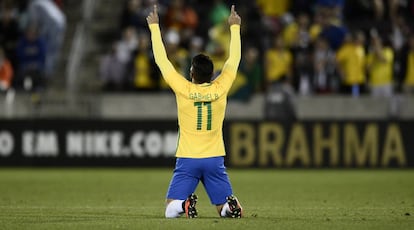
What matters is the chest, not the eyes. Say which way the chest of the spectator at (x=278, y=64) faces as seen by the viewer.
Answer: toward the camera

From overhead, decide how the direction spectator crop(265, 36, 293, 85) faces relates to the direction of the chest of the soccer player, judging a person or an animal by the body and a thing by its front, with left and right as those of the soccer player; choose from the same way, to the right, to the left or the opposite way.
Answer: the opposite way

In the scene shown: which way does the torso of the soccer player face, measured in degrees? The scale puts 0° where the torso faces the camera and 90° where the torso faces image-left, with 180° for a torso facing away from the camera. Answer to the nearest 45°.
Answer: approximately 180°

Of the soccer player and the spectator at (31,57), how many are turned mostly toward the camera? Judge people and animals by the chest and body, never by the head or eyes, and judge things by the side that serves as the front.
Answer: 1

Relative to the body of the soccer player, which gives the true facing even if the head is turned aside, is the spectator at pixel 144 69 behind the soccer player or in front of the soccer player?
in front

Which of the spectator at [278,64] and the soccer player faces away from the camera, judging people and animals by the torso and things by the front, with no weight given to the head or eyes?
the soccer player

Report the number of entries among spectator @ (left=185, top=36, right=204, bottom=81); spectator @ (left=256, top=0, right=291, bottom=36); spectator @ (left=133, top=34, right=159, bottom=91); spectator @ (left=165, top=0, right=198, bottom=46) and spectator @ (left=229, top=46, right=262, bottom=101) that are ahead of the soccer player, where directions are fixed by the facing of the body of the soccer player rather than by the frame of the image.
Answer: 5

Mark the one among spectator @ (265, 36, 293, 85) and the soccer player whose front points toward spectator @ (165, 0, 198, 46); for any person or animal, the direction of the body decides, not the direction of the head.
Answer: the soccer player

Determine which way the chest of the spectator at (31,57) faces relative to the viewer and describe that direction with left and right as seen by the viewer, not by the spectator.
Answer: facing the viewer

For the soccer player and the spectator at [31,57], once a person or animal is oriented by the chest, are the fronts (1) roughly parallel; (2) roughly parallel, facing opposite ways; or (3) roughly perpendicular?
roughly parallel, facing opposite ways

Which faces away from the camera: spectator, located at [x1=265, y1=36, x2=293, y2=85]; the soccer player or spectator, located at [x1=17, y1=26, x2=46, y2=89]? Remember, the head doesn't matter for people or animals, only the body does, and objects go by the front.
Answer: the soccer player

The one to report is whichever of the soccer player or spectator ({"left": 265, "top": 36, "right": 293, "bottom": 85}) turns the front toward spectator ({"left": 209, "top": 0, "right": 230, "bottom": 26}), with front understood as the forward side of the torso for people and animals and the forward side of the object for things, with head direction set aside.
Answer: the soccer player

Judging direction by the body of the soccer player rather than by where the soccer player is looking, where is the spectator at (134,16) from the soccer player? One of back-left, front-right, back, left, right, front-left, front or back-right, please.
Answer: front

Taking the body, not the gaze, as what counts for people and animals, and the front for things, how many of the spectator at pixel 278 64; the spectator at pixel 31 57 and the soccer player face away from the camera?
1
